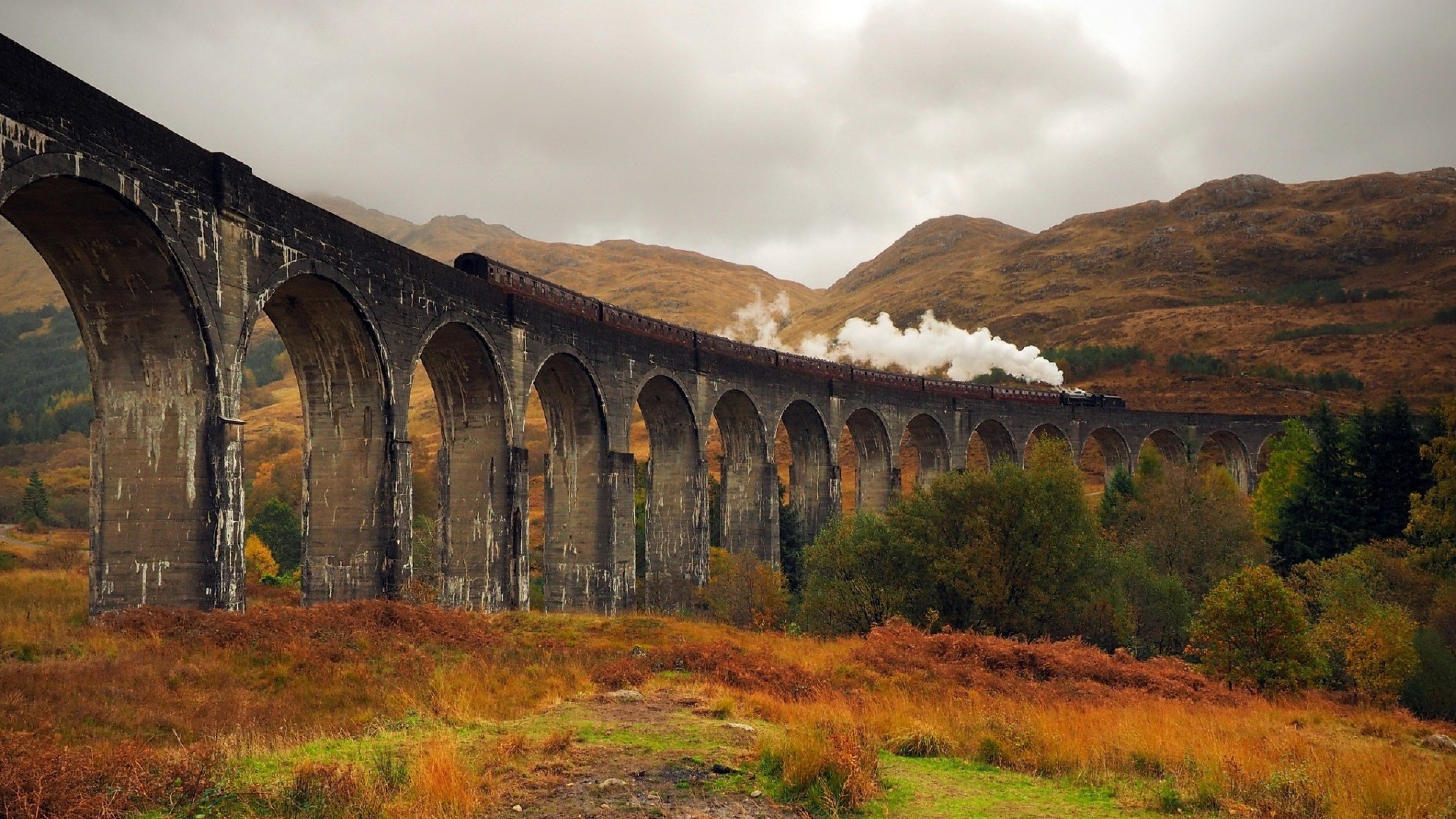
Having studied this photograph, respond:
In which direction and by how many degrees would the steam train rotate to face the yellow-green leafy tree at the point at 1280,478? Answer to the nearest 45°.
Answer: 0° — it already faces it

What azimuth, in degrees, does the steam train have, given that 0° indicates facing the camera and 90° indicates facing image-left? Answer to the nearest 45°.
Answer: approximately 225°

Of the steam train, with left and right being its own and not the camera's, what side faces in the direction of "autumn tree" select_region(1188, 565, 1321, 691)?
right

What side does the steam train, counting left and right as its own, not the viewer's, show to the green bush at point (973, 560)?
right

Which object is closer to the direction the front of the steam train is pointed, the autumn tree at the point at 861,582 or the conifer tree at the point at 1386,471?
the conifer tree

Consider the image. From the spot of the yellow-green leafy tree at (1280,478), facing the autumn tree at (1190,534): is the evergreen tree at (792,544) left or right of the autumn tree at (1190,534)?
right

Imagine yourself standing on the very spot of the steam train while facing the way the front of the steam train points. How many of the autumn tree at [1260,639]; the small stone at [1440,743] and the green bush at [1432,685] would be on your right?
3
